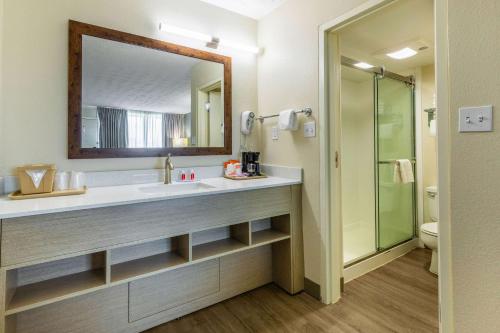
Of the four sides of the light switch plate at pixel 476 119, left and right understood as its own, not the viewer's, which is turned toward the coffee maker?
right

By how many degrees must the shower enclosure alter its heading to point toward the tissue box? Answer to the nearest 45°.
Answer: approximately 90° to its right

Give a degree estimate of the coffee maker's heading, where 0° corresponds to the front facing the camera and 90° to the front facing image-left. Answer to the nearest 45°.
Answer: approximately 315°

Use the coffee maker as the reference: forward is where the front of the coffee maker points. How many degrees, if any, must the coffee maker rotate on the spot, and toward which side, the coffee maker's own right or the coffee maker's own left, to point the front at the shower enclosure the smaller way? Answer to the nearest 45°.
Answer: approximately 90° to the coffee maker's own left

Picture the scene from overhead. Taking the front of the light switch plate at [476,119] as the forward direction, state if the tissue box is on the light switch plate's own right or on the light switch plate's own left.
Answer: on the light switch plate's own right
